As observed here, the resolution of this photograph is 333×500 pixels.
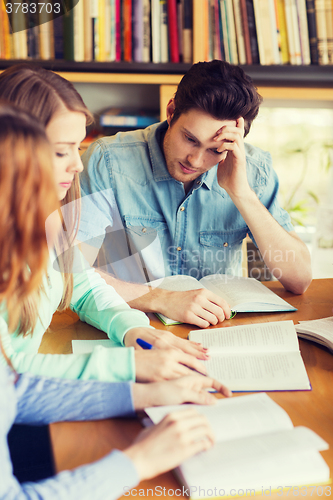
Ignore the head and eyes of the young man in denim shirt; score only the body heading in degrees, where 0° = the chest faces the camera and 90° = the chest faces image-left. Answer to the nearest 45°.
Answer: approximately 0°

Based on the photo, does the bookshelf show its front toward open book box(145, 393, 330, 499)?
yes

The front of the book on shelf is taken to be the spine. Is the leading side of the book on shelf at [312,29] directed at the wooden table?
yes

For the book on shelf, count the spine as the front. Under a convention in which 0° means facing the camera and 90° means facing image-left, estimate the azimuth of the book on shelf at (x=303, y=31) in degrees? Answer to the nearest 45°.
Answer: approximately 0°

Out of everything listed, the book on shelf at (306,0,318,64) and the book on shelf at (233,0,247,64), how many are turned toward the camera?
2

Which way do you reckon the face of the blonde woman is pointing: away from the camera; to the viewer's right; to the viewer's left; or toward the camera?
to the viewer's right
